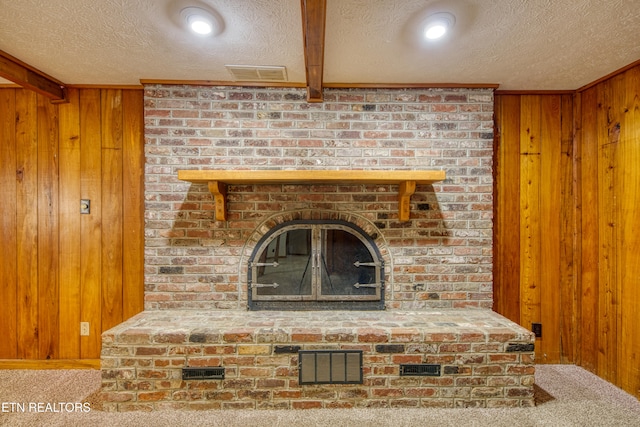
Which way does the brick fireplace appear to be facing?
toward the camera

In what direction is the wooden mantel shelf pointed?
toward the camera

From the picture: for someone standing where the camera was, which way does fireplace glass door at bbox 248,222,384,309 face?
facing the viewer
